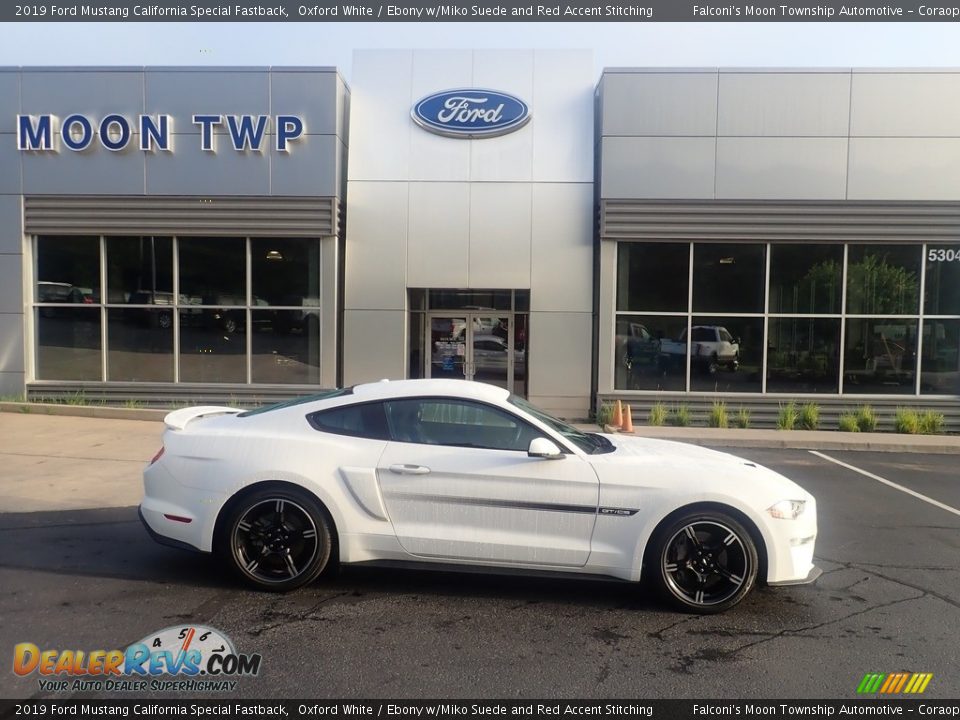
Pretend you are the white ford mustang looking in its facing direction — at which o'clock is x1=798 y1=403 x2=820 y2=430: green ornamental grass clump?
The green ornamental grass clump is roughly at 10 o'clock from the white ford mustang.

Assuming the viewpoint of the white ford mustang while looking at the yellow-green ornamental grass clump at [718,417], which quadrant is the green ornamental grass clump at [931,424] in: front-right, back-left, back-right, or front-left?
front-right

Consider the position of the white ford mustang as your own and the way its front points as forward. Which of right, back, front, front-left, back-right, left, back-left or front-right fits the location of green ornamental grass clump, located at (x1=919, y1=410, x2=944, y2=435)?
front-left

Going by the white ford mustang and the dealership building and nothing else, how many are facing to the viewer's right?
1

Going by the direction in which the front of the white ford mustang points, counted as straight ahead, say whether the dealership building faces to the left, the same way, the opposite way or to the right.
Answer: to the right

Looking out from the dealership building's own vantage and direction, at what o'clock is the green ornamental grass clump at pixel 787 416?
The green ornamental grass clump is roughly at 9 o'clock from the dealership building.

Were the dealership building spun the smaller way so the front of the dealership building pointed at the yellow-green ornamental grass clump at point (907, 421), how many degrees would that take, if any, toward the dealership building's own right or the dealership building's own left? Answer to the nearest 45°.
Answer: approximately 90° to the dealership building's own left

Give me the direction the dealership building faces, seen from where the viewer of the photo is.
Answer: facing the viewer

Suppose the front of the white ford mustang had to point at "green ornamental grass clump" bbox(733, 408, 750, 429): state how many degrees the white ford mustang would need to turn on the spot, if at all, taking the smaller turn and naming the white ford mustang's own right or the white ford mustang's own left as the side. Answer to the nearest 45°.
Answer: approximately 45° to the white ford mustang's own left

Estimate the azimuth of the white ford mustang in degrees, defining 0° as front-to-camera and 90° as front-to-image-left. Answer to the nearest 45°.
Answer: approximately 270°

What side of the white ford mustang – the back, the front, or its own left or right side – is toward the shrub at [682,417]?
left

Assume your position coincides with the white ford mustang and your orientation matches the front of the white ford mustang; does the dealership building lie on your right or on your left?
on your left
